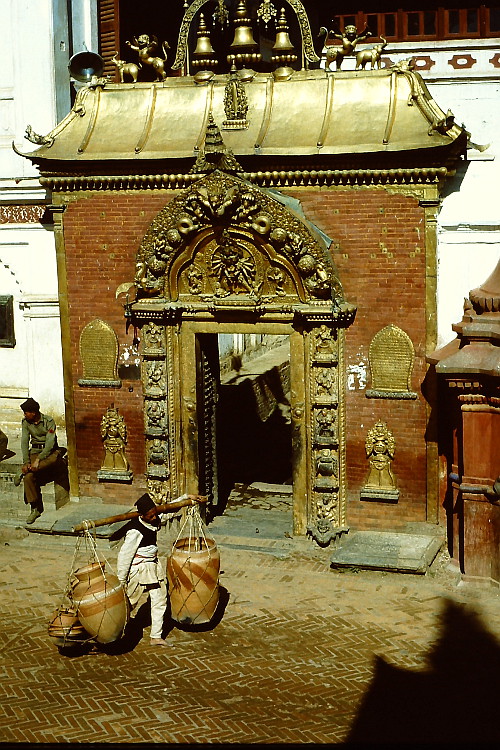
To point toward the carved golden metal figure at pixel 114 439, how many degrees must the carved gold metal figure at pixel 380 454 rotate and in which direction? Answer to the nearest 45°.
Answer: approximately 90° to its right

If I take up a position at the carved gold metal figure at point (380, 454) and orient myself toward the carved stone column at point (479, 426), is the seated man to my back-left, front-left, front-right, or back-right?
back-right

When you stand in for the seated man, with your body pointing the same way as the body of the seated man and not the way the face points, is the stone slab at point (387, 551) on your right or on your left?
on your left

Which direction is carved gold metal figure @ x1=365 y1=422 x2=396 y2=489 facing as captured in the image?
toward the camera

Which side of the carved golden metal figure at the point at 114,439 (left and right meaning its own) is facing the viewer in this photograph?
front

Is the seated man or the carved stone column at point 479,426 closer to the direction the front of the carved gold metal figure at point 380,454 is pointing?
the carved stone column

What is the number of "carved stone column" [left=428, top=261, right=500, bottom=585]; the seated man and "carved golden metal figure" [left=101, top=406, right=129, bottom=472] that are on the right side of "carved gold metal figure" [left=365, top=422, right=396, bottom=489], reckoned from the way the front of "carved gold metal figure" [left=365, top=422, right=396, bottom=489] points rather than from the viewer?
2

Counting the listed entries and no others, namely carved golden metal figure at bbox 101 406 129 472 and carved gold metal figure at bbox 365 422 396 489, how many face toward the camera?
2

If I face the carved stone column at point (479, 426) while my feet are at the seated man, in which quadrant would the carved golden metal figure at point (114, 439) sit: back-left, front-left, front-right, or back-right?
front-left

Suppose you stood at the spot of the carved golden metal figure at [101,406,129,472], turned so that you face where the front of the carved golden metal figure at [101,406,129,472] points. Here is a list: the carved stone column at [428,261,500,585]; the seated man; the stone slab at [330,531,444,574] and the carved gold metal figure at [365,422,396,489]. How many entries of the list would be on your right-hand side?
1
